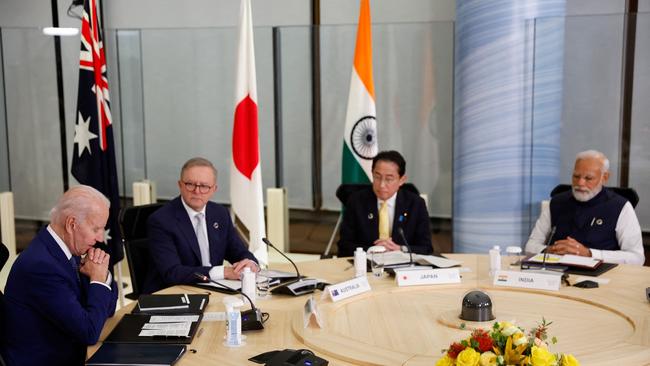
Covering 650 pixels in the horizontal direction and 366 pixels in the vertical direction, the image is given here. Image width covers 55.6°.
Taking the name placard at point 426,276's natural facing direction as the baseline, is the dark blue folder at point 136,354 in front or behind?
in front

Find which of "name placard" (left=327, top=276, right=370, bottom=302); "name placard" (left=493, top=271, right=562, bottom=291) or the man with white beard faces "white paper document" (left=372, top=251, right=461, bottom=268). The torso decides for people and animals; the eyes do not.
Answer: the man with white beard

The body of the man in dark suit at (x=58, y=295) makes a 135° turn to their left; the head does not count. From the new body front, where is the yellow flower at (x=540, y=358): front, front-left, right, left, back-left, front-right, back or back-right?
back

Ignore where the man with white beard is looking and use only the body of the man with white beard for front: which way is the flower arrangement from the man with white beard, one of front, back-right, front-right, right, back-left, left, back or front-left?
front-left

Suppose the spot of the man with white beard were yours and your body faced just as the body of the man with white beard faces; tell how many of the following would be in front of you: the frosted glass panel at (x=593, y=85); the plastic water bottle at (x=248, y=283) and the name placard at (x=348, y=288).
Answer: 2

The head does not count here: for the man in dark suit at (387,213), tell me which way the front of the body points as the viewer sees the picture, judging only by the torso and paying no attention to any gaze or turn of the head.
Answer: toward the camera

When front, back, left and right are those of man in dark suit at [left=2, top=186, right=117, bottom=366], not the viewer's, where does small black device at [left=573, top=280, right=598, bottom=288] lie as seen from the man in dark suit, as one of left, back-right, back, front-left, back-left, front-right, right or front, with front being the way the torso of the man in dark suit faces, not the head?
front

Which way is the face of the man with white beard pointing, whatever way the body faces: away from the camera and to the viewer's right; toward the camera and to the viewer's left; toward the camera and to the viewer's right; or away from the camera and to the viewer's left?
toward the camera and to the viewer's left

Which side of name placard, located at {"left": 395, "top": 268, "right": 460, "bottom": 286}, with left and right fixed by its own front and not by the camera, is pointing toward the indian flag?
back

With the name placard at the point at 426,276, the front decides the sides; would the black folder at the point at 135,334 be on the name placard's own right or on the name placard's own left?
on the name placard's own right

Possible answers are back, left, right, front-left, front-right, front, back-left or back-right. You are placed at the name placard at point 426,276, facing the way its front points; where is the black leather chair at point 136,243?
right

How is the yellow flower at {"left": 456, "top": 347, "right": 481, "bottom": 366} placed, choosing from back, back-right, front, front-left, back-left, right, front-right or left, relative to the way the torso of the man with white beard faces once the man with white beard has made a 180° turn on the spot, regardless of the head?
back-right

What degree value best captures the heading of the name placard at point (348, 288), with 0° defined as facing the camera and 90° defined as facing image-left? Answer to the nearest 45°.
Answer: approximately 315°

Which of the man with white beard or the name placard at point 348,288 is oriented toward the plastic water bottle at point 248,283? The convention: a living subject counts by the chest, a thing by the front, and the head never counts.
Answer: the man with white beard

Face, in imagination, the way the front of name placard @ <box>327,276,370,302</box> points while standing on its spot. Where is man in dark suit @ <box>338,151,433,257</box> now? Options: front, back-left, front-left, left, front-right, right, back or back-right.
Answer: back-left

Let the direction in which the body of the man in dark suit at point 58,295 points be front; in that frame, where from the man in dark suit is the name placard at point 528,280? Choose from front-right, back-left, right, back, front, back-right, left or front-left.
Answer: front

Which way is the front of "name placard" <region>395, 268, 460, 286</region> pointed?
toward the camera
